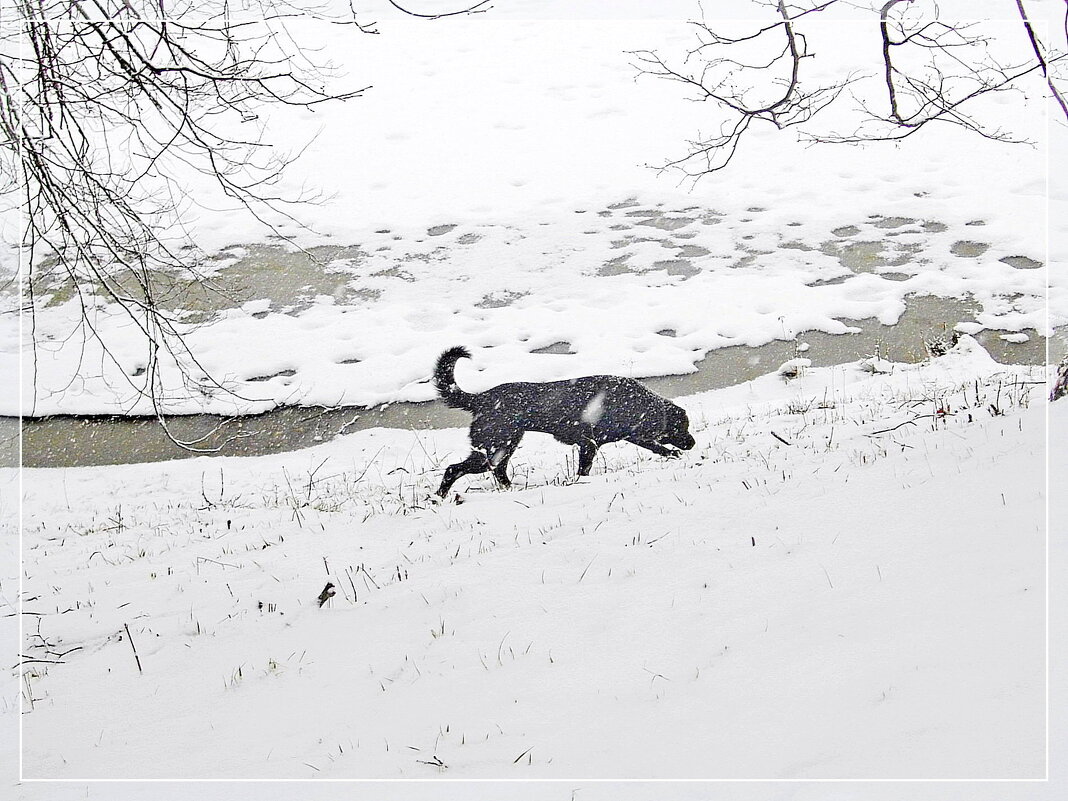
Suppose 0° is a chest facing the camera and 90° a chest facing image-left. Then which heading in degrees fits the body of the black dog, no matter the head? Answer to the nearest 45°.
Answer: approximately 270°

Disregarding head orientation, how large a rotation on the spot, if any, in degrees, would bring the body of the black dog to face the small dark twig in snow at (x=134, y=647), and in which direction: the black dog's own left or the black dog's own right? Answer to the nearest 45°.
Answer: approximately 135° to the black dog's own right

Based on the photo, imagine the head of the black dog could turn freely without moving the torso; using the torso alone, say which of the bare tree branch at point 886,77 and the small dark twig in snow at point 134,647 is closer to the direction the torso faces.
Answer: the bare tree branch
